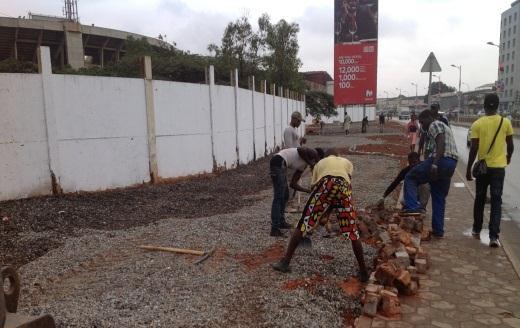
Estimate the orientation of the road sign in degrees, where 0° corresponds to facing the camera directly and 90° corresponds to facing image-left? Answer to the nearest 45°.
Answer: approximately 180°

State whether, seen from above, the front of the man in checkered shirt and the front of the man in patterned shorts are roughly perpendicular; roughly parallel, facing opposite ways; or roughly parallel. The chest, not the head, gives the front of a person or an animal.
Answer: roughly perpendicular

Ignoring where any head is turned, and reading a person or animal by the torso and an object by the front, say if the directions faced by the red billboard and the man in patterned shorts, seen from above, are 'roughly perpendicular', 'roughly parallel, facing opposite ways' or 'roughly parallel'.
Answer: roughly parallel, facing opposite ways

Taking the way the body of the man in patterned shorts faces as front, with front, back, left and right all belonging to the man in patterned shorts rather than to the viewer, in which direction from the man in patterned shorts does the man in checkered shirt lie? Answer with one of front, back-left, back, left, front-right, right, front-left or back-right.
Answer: front-right

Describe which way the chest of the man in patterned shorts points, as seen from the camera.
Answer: away from the camera

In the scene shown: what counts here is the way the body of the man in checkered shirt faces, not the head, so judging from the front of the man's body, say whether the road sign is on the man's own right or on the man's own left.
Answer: on the man's own right

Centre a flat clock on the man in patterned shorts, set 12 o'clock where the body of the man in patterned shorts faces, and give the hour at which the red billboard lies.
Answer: The red billboard is roughly at 12 o'clock from the man in patterned shorts.

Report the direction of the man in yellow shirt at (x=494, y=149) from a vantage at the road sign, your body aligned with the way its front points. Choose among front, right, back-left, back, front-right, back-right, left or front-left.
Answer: back

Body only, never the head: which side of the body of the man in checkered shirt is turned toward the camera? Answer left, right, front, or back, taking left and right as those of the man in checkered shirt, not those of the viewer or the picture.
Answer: left

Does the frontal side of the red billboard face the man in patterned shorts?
yes

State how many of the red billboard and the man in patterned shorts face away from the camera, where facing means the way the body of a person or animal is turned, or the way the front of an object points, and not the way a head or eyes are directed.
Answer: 1

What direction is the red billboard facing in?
toward the camera
